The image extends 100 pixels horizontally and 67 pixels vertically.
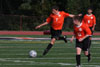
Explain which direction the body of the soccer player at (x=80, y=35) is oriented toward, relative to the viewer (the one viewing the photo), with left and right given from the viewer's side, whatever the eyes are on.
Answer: facing the viewer and to the left of the viewer
